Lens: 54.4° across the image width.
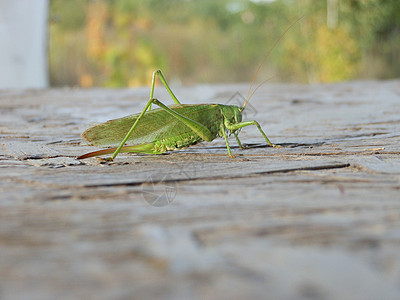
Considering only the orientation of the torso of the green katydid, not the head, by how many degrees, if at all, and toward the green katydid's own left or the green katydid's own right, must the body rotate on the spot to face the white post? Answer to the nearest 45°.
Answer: approximately 135° to the green katydid's own left

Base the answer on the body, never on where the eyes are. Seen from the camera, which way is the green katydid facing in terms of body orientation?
to the viewer's right
